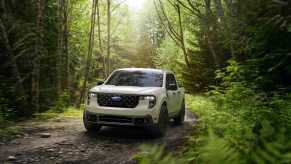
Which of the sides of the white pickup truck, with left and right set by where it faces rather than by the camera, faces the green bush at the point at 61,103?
right

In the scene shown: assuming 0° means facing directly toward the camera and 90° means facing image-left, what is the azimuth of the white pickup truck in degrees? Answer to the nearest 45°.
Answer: approximately 45°
